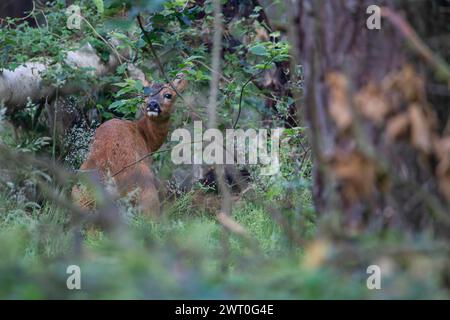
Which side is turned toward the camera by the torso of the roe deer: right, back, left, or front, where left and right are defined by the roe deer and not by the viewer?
right
